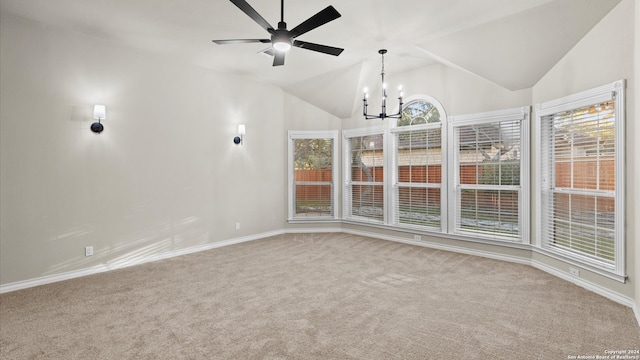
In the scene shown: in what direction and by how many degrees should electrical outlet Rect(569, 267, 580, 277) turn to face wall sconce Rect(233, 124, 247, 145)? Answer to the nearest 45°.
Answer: approximately 45° to its right

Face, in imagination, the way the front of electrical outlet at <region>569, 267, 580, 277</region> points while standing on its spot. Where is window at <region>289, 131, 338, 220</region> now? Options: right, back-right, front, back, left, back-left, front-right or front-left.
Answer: front-right

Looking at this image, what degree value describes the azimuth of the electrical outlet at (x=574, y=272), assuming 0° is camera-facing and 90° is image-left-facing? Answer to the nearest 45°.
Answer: approximately 45°

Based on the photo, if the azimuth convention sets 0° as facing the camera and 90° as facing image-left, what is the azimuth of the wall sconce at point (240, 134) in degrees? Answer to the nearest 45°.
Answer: approximately 315°

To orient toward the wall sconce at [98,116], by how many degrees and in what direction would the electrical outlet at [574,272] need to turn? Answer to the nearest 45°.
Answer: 0° — it already faces it

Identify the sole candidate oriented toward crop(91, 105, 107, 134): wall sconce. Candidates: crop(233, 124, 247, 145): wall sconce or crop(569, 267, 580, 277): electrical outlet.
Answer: the electrical outlet

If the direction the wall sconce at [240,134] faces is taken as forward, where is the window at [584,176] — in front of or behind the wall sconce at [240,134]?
in front

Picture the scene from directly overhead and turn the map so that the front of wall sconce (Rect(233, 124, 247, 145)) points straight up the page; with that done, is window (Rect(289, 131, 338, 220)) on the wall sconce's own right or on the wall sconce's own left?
on the wall sconce's own left

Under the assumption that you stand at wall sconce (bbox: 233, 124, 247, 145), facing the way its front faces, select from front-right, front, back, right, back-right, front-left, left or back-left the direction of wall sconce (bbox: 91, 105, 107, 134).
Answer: right

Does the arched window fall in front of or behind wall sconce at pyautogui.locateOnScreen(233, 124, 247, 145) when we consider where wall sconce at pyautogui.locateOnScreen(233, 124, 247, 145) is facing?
in front

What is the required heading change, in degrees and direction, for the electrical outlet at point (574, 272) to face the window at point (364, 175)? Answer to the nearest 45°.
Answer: approximately 45° to its right

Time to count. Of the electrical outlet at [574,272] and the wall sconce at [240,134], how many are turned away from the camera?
0

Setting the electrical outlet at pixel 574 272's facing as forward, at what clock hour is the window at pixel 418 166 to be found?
The window is roughly at 2 o'clock from the electrical outlet.

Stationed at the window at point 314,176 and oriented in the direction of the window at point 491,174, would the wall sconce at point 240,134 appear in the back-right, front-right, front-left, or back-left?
back-right
